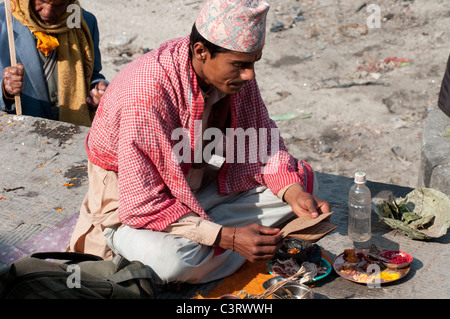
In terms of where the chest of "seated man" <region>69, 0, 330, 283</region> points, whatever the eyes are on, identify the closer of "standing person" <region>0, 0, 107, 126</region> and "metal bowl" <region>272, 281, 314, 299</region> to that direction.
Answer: the metal bowl

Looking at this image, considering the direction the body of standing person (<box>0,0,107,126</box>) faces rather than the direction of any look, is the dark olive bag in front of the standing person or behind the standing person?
in front

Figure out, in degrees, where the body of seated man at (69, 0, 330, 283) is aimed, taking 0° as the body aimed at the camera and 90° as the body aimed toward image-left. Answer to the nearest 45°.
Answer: approximately 315°

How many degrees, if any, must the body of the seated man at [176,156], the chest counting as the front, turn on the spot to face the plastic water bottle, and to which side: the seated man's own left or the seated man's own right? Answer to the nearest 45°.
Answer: approximately 45° to the seated man's own left

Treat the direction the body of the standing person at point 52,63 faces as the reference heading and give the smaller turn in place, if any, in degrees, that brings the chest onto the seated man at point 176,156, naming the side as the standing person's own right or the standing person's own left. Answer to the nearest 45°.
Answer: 0° — they already face them

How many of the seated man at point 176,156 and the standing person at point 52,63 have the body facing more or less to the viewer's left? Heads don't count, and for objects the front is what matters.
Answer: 0

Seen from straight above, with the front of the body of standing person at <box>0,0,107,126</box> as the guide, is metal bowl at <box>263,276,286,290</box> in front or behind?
in front

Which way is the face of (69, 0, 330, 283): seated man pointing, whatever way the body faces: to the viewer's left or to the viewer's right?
to the viewer's right

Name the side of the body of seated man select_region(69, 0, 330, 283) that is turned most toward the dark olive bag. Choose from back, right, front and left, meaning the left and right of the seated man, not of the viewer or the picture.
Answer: right

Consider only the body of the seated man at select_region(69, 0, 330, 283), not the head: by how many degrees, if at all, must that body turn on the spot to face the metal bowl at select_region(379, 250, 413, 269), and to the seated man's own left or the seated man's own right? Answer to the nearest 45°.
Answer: approximately 45° to the seated man's own left
